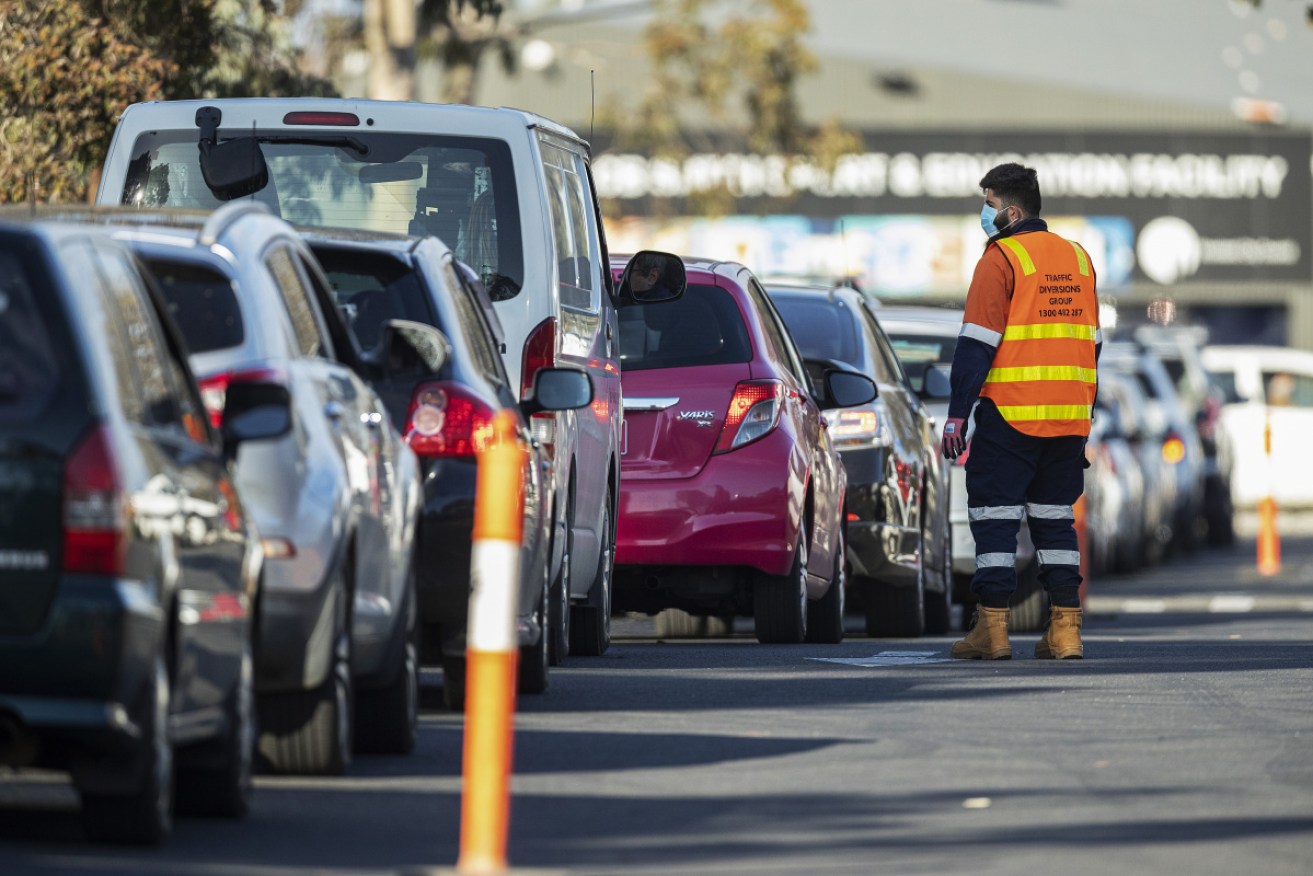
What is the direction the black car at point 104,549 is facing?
away from the camera

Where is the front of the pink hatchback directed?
away from the camera

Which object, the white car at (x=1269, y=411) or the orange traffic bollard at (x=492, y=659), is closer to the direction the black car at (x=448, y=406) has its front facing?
the white car

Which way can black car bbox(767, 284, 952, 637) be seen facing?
away from the camera

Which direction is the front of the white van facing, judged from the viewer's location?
facing away from the viewer

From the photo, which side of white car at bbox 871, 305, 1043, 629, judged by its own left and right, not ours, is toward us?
back

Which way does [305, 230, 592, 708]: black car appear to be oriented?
away from the camera

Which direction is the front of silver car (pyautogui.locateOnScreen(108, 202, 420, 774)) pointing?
away from the camera
